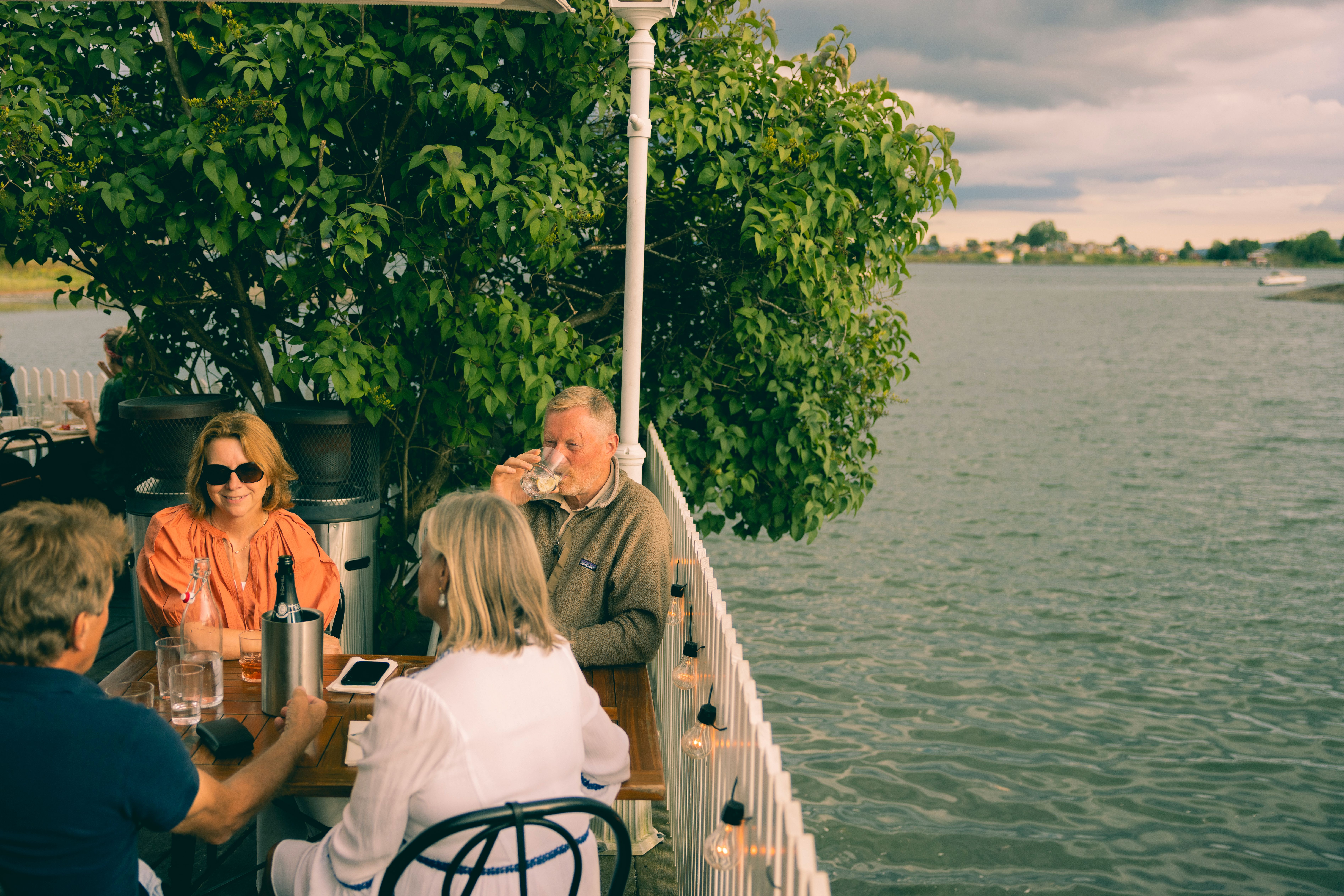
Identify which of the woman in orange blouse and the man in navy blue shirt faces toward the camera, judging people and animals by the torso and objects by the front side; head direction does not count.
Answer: the woman in orange blouse

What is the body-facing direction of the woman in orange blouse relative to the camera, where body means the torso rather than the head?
toward the camera

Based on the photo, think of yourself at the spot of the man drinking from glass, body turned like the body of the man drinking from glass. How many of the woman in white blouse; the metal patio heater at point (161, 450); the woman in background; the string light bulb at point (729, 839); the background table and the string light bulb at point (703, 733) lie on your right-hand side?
3

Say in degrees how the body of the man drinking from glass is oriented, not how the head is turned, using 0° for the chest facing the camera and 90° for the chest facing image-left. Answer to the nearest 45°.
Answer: approximately 45°

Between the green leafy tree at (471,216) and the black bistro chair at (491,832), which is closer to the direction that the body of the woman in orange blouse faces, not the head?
the black bistro chair

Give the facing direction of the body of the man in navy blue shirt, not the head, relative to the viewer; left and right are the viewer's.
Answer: facing away from the viewer and to the right of the viewer

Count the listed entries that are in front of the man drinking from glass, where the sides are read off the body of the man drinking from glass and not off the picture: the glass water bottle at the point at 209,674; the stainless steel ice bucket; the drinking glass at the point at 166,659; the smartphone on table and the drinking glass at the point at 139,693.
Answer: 5

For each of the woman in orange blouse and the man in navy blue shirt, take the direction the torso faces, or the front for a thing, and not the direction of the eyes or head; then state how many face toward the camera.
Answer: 1

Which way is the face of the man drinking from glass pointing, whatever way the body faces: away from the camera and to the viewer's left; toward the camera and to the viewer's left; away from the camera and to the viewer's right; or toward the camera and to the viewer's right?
toward the camera and to the viewer's left

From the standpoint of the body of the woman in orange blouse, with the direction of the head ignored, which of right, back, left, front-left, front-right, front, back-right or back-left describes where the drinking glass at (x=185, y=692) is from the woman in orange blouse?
front

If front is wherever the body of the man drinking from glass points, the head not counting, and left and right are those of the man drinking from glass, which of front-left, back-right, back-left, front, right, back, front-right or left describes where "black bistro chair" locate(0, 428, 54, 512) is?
right

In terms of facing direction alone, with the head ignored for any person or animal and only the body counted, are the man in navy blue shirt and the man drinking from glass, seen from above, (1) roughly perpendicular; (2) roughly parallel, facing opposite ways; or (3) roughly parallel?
roughly parallel, facing opposite ways
